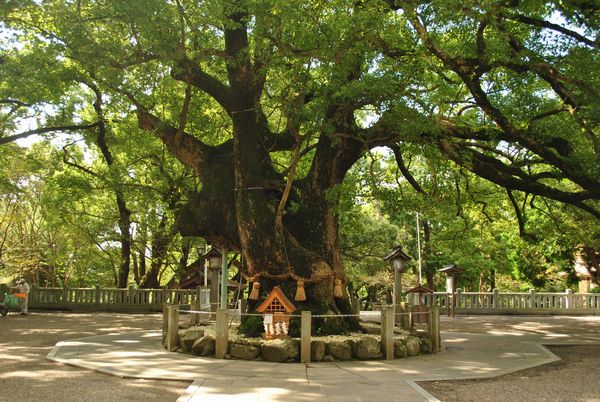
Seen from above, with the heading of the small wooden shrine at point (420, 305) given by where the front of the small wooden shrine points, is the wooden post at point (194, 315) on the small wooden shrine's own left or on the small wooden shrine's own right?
on the small wooden shrine's own right

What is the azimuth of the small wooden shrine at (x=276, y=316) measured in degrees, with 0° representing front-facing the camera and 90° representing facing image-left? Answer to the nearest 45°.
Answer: approximately 0°

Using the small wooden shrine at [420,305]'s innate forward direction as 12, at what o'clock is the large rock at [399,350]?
The large rock is roughly at 12 o'clock from the small wooden shrine.

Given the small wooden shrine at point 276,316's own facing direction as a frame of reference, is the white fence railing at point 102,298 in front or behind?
behind

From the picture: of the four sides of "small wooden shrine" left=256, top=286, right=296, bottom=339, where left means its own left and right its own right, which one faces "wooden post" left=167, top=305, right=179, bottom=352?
right

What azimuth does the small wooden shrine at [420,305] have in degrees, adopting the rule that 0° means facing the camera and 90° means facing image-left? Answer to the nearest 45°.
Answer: approximately 0°

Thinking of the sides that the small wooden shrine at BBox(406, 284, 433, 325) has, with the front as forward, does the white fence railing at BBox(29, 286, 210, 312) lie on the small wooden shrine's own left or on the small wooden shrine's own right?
on the small wooden shrine's own right

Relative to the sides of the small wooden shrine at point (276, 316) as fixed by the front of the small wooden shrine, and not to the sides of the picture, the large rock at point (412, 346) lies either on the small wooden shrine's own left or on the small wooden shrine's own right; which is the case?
on the small wooden shrine's own left

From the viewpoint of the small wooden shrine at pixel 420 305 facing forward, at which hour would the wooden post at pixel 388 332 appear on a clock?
The wooden post is roughly at 12 o'clock from the small wooden shrine.

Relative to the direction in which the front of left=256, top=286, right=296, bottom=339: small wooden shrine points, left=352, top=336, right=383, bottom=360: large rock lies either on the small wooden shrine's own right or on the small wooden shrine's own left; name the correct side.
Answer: on the small wooden shrine's own left

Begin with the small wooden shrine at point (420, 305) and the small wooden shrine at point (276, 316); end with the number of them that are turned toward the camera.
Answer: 2

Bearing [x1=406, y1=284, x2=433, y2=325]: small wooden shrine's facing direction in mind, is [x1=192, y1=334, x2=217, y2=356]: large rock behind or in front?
in front

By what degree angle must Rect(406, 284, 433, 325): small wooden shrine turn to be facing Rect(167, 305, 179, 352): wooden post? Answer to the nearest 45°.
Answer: approximately 45° to its right
